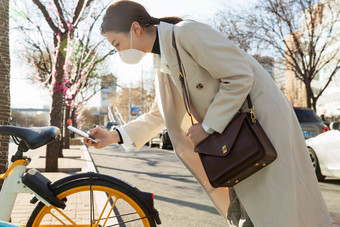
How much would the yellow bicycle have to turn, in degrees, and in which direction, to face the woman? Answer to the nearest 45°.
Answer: approximately 135° to its left

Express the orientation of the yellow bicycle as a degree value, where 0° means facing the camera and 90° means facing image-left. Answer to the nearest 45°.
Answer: approximately 90°

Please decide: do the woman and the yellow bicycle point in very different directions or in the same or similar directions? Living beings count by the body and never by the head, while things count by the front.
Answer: same or similar directions

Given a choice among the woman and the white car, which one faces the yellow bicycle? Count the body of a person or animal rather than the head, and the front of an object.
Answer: the woman

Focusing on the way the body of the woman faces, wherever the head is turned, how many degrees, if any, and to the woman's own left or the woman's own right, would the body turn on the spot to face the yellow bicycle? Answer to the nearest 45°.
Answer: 0° — they already face it

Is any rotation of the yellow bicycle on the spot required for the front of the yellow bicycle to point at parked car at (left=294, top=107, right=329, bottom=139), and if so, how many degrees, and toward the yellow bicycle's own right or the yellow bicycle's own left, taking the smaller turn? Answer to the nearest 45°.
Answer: approximately 135° to the yellow bicycle's own right

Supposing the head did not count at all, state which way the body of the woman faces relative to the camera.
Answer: to the viewer's left

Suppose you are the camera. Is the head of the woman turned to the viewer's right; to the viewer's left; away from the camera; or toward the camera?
to the viewer's left
